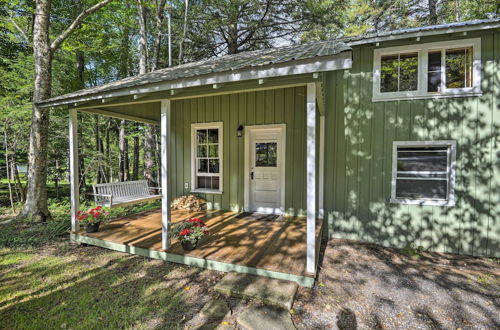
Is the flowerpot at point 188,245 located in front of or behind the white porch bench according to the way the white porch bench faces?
in front

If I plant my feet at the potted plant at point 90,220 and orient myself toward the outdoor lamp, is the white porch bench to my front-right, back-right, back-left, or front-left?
front-left

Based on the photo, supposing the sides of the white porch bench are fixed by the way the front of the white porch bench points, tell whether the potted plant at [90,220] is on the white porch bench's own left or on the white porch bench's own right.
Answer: on the white porch bench's own right

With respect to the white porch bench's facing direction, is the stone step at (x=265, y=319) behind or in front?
in front

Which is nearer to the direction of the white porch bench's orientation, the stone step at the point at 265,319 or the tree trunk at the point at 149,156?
the stone step

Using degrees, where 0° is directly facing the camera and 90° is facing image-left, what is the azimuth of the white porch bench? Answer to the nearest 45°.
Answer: approximately 315°
